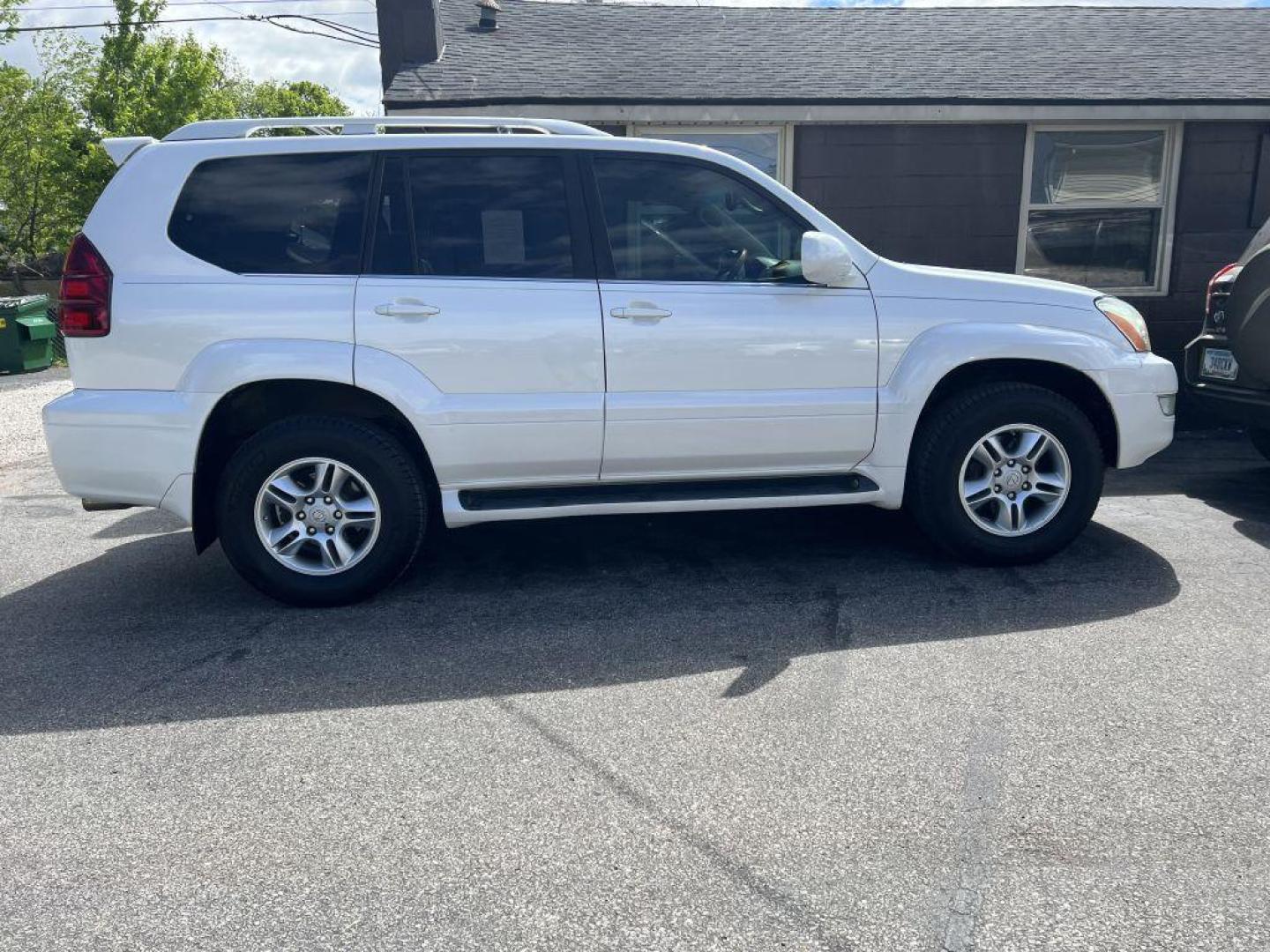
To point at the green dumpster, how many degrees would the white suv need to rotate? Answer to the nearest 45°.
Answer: approximately 135° to its left

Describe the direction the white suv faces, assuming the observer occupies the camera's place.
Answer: facing to the right of the viewer

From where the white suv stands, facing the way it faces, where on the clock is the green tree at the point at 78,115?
The green tree is roughly at 8 o'clock from the white suv.
